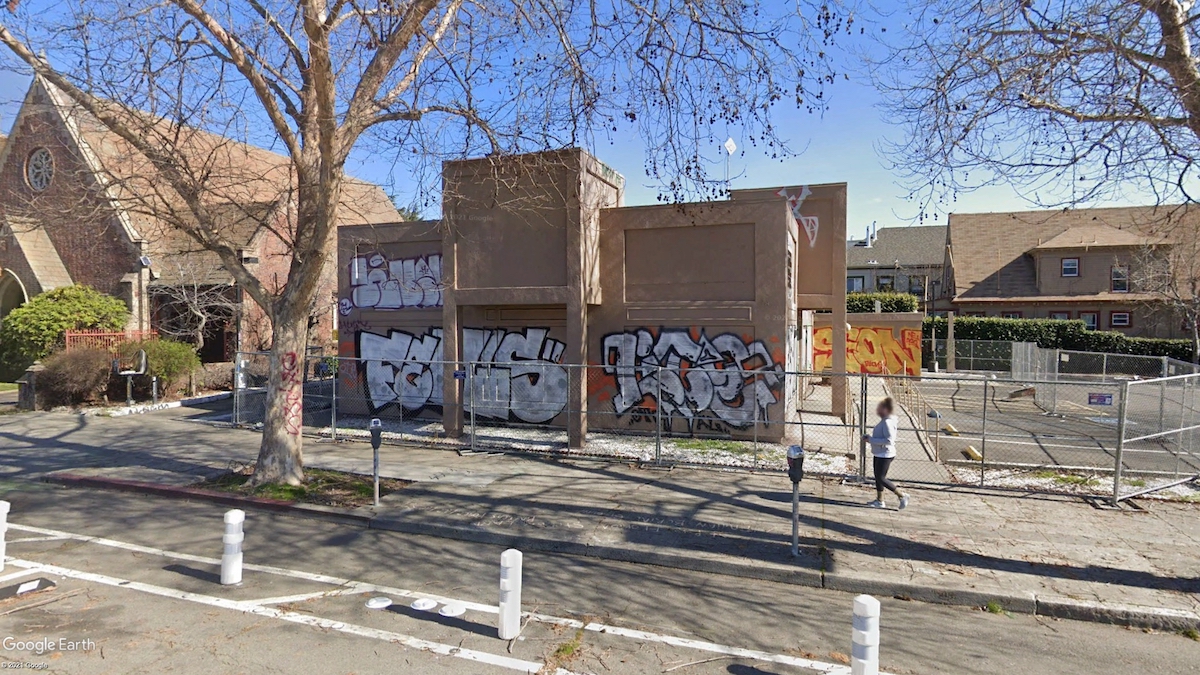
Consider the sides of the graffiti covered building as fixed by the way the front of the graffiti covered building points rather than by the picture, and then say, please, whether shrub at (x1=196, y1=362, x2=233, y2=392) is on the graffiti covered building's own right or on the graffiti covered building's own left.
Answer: on the graffiti covered building's own right

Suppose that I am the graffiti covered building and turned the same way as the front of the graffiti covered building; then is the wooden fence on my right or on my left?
on my right

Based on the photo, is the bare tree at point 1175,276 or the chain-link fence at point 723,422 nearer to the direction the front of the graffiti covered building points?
the chain-link fence

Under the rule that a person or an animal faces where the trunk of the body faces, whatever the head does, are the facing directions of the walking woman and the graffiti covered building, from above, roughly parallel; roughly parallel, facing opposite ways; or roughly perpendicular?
roughly perpendicular
